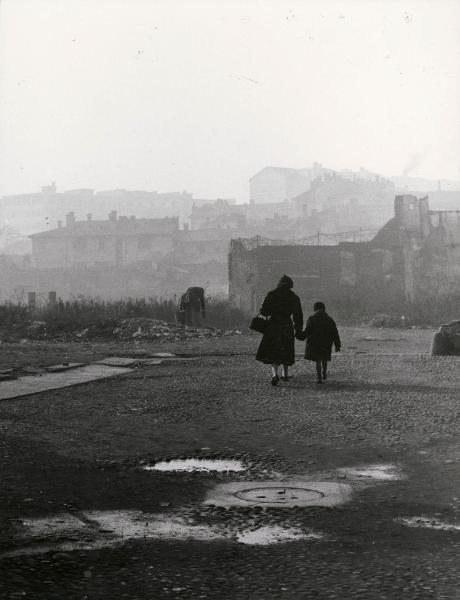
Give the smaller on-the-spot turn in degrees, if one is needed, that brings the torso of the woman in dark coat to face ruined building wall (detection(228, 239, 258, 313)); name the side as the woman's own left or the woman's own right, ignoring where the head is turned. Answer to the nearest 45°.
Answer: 0° — they already face it

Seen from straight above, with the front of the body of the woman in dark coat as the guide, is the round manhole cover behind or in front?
behind

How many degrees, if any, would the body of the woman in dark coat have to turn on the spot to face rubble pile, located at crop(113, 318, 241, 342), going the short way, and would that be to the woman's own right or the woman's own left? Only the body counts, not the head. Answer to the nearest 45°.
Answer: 0° — they already face it

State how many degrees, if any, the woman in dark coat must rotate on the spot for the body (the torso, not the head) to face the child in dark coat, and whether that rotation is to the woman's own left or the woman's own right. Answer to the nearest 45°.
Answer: approximately 45° to the woman's own right

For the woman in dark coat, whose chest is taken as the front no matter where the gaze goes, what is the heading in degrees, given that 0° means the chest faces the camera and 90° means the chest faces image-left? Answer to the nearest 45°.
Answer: approximately 180°

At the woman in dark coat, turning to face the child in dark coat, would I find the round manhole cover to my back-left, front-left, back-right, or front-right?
back-right

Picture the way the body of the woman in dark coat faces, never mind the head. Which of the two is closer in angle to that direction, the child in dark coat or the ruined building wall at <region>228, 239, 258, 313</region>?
the ruined building wall
